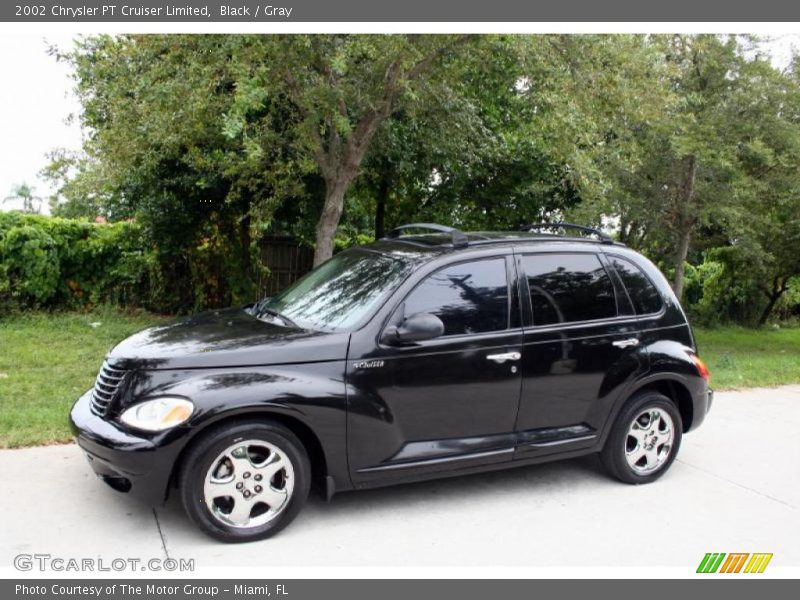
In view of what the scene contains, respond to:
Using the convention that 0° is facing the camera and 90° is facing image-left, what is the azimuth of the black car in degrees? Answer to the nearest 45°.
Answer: approximately 45°

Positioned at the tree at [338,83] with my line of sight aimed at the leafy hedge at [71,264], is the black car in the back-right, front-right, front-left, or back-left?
back-left

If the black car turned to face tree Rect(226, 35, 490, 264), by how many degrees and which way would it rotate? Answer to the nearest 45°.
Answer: approximately 135° to its right

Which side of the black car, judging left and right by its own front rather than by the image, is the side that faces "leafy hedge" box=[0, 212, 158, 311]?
right

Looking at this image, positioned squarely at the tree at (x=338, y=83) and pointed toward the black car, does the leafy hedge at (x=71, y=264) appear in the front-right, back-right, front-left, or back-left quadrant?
back-right
